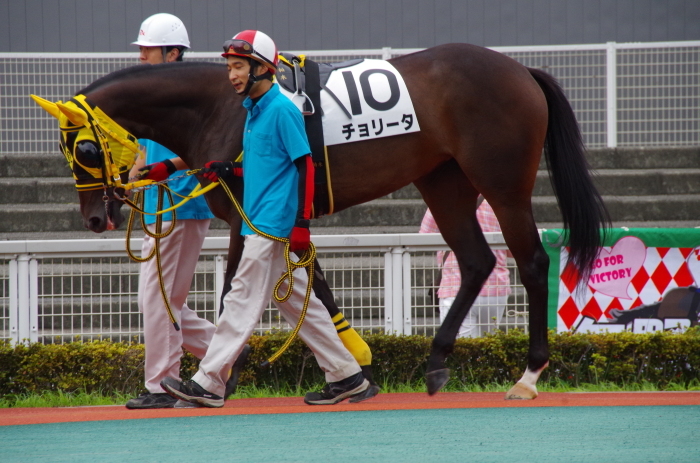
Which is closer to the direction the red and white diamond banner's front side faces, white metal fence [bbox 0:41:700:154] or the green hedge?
the green hedge

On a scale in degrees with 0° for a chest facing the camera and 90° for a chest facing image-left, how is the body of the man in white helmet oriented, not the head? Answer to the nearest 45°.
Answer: approximately 90°

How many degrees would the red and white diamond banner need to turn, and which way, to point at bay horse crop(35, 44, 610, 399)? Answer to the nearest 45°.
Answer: approximately 45° to its right

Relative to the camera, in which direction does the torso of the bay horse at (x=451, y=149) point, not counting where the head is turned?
to the viewer's left

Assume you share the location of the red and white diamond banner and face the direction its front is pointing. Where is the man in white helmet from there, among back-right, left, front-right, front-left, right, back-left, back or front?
front-right

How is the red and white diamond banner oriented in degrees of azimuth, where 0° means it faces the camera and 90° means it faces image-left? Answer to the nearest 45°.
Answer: approximately 0°

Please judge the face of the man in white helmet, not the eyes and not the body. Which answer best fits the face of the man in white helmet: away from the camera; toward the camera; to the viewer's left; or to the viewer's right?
to the viewer's left

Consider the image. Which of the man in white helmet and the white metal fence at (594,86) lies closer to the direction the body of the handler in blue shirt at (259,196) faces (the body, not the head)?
the man in white helmet

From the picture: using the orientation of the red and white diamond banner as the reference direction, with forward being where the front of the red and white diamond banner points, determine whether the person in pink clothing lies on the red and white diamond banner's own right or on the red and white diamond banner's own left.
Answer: on the red and white diamond banner's own right

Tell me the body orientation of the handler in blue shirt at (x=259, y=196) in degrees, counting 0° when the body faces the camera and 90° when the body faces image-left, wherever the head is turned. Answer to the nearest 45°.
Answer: approximately 90°

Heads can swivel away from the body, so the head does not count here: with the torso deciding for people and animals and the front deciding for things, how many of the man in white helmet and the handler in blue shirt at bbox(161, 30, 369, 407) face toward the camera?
0

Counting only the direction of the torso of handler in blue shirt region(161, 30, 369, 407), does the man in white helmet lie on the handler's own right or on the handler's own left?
on the handler's own right

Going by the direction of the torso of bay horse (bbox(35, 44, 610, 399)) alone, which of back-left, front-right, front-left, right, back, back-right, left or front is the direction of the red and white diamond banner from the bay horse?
back-right
